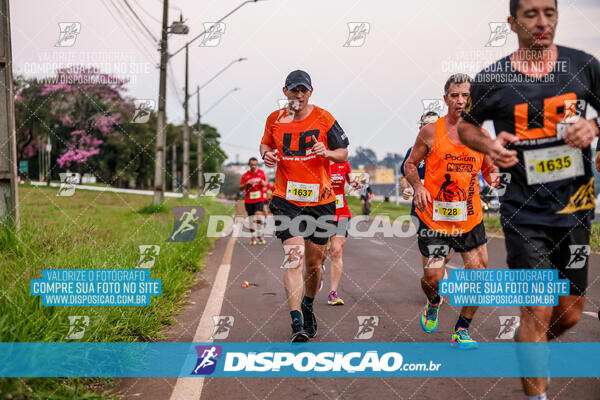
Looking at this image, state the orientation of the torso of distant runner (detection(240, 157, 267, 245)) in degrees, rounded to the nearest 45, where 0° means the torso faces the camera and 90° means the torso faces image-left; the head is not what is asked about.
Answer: approximately 0°

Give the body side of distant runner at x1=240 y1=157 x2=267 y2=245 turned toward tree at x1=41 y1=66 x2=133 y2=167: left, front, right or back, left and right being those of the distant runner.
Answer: back

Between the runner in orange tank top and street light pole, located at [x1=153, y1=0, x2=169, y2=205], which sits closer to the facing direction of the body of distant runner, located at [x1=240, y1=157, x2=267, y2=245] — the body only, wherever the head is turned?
the runner in orange tank top

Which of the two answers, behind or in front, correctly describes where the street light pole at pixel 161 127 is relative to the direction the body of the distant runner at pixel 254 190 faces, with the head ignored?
behind

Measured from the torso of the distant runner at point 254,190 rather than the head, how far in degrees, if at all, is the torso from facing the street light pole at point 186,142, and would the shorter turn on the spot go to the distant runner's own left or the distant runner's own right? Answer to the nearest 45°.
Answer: approximately 180°

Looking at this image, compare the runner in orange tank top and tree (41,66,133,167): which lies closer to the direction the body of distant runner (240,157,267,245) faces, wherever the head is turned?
the runner in orange tank top
